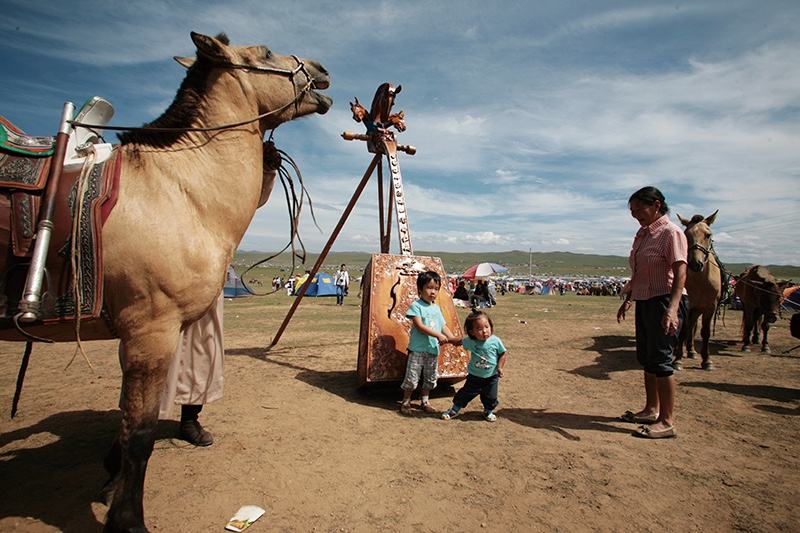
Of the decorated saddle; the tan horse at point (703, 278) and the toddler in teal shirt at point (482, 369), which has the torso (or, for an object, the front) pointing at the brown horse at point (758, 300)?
the decorated saddle

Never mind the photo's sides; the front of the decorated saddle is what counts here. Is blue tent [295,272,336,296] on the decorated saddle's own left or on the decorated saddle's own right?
on the decorated saddle's own left

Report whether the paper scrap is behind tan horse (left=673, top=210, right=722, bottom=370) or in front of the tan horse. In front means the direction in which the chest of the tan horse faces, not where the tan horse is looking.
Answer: in front

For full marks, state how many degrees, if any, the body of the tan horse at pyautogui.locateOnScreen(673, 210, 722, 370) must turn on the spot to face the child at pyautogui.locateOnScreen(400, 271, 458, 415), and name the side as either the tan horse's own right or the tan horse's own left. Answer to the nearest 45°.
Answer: approximately 45° to the tan horse's own right

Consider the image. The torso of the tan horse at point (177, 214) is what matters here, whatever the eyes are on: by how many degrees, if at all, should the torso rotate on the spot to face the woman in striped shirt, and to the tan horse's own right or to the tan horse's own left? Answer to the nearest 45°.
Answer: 0° — it already faces them

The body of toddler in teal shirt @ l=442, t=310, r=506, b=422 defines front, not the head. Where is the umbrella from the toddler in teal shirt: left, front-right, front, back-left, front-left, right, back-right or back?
back

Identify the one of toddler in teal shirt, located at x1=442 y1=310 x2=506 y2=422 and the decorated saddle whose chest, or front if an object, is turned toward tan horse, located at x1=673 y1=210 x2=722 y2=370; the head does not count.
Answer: the decorated saddle

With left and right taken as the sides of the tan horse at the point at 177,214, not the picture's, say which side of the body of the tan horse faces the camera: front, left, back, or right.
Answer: right

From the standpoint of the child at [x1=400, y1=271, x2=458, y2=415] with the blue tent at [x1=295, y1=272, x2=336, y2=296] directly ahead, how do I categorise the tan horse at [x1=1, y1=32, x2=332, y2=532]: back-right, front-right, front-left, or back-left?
back-left

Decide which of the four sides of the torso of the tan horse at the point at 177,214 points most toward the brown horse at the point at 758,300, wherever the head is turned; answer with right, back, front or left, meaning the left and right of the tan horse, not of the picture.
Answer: front

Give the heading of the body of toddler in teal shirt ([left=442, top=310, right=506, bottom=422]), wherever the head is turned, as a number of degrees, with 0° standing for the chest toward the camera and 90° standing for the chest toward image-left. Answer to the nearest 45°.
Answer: approximately 0°
